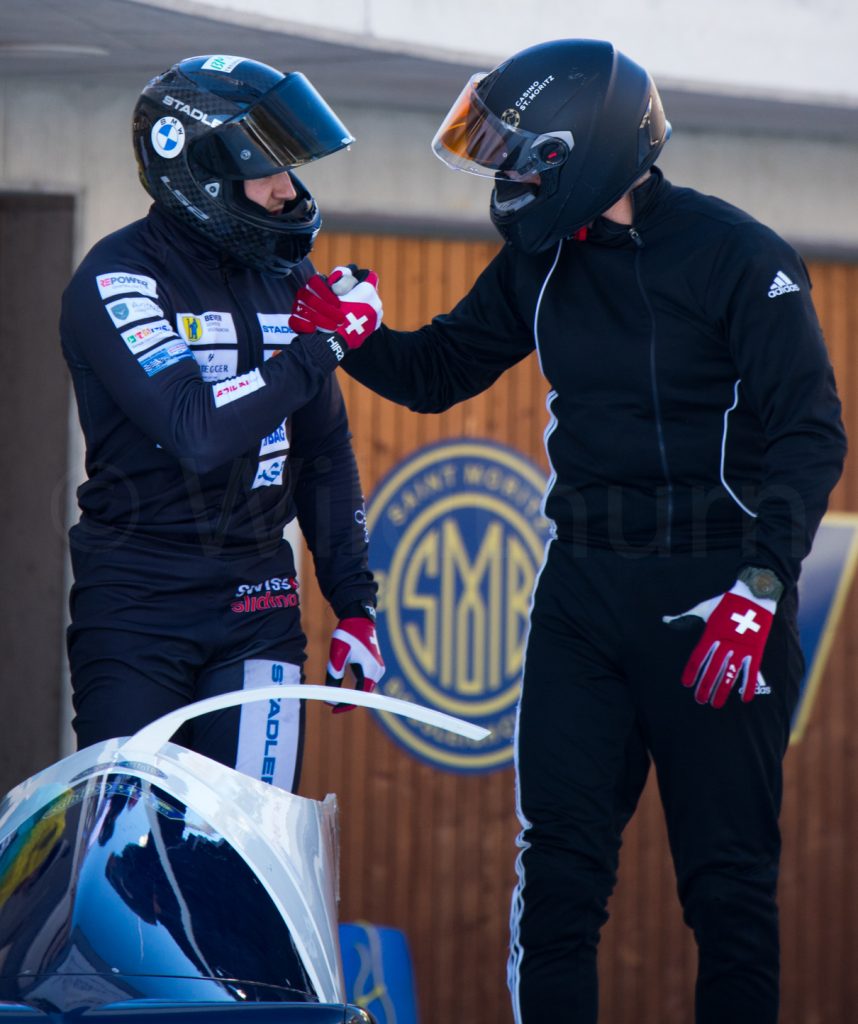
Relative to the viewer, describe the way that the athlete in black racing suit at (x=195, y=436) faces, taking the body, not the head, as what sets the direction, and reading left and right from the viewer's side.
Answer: facing the viewer and to the right of the viewer

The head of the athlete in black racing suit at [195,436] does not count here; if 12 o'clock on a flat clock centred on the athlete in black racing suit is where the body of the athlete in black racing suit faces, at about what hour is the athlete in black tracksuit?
The athlete in black tracksuit is roughly at 11 o'clock from the athlete in black racing suit.
